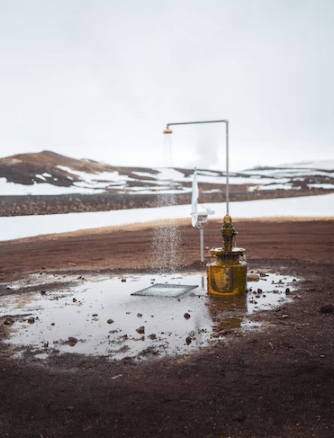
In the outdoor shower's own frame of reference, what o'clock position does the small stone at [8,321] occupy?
The small stone is roughly at 11 o'clock from the outdoor shower.

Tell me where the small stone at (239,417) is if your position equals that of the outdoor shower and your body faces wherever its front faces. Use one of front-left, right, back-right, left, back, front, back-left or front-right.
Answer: left

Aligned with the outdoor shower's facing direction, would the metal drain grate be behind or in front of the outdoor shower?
in front

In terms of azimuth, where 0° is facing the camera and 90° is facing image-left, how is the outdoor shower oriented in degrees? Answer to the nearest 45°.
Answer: approximately 90°

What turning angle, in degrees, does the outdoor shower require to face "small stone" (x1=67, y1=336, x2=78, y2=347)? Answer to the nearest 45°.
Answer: approximately 45° to its left

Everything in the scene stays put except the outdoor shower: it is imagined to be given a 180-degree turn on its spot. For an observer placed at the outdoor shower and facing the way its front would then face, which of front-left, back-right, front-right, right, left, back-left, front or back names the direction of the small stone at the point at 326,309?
front-right

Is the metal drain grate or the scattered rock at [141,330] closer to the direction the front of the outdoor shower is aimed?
the metal drain grate

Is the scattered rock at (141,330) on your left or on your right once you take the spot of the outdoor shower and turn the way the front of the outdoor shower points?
on your left

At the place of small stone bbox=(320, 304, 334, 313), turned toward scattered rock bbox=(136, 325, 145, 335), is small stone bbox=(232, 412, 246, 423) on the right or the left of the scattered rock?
left
